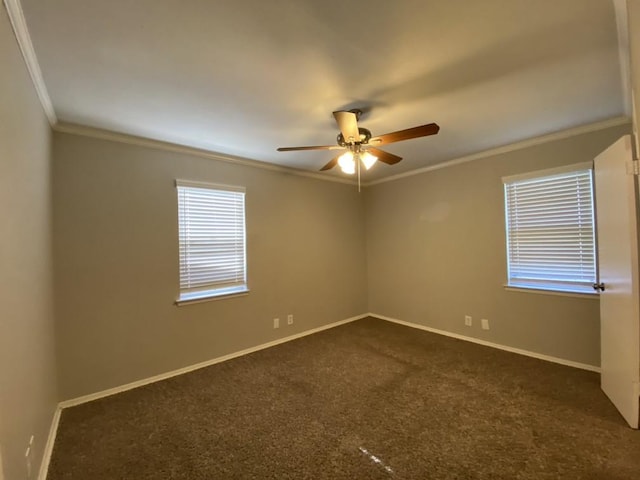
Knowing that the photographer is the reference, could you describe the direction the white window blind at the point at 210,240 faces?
facing the viewer and to the right of the viewer

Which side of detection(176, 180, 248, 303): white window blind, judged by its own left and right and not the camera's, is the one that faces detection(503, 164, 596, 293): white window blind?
front

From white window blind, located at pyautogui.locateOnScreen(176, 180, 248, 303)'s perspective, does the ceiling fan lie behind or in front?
in front
